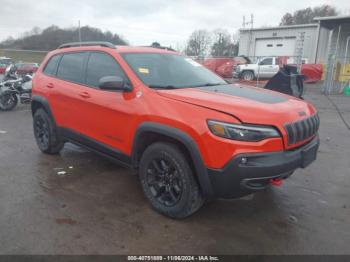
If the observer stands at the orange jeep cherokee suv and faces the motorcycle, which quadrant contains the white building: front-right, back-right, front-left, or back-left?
front-right

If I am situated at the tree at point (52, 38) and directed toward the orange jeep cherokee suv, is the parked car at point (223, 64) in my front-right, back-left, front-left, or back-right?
front-left

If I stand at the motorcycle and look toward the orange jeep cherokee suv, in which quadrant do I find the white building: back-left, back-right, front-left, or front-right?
back-left

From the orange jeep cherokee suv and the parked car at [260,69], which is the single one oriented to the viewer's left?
the parked car

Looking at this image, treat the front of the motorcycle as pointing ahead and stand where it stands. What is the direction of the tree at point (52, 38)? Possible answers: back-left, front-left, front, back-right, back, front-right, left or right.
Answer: back-right

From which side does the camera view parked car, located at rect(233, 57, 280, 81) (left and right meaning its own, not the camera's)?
left

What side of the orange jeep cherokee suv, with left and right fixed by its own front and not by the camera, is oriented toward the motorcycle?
back

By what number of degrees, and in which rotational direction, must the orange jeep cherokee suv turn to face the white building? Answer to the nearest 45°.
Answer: approximately 135° to its left

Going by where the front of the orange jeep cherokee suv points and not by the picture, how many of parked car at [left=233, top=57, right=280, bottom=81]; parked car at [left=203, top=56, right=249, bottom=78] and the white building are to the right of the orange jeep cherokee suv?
0

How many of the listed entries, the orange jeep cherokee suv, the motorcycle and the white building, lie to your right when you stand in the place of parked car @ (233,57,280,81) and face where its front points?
1

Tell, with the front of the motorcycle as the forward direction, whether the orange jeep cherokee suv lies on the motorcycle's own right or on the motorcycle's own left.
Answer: on the motorcycle's own left

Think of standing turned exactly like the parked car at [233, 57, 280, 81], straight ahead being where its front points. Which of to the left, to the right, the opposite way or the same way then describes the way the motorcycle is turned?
the same way

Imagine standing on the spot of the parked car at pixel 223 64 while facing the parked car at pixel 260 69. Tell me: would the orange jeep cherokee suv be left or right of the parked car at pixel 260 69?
right
